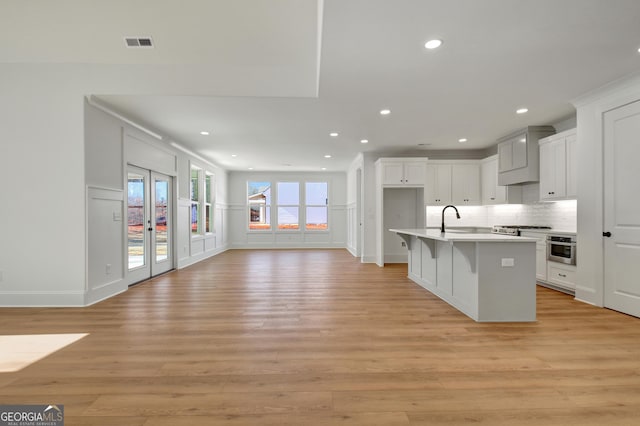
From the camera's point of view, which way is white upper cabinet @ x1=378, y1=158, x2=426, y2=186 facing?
toward the camera

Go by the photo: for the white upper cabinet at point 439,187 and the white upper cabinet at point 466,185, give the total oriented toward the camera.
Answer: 2

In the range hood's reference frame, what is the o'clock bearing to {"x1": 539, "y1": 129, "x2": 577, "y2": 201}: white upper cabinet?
The white upper cabinet is roughly at 9 o'clock from the range hood.

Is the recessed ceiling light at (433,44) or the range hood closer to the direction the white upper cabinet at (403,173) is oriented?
the recessed ceiling light

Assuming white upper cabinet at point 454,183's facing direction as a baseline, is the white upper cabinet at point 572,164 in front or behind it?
in front

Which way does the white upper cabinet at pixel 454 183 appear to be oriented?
toward the camera

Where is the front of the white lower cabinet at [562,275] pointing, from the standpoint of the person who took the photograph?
facing the viewer and to the left of the viewer

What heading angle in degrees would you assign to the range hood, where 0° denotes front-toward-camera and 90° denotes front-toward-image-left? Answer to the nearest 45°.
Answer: approximately 45°

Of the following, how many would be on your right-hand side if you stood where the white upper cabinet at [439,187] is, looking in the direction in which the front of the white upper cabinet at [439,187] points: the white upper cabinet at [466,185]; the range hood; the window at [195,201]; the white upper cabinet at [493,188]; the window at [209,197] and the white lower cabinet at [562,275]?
2

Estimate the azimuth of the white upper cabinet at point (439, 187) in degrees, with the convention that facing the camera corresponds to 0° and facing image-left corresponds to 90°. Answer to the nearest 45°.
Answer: approximately 0°

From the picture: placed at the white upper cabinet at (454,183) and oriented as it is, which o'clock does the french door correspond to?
The french door is roughly at 2 o'clock from the white upper cabinet.

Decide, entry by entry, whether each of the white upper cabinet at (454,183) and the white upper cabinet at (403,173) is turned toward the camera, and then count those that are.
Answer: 2

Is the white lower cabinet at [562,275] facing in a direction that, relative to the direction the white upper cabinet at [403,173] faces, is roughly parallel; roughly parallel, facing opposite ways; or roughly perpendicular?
roughly perpendicular

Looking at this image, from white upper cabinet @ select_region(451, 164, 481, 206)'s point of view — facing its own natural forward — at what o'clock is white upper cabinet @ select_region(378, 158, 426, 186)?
white upper cabinet @ select_region(378, 158, 426, 186) is roughly at 2 o'clock from white upper cabinet @ select_region(451, 164, 481, 206).

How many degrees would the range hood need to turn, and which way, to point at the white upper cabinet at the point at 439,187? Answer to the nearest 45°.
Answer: approximately 90° to its right
